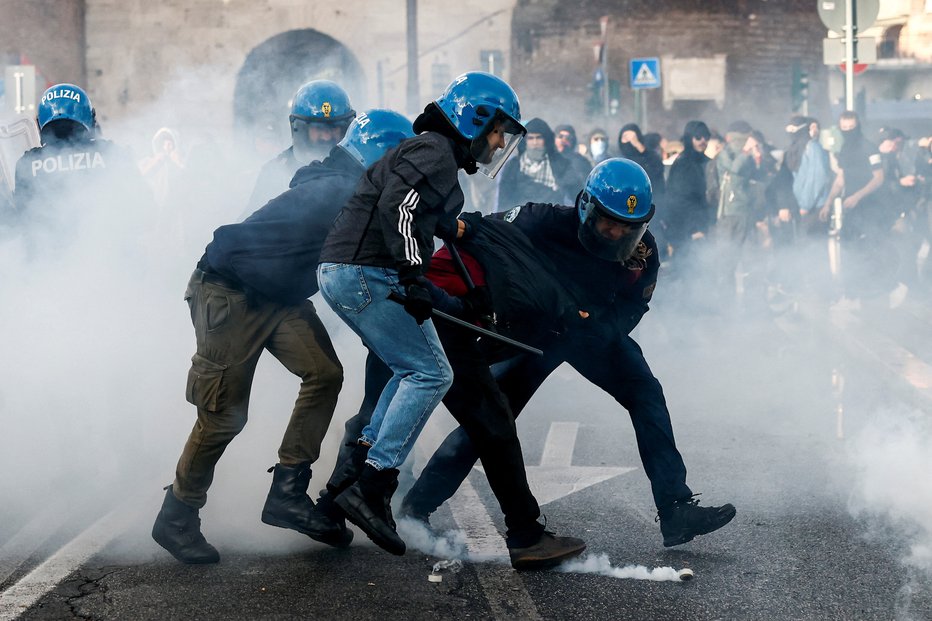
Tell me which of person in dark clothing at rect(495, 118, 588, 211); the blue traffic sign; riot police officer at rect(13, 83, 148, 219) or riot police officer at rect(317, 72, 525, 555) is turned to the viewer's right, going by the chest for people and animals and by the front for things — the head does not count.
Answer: riot police officer at rect(317, 72, 525, 555)

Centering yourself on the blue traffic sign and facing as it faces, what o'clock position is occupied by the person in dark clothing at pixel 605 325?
The person in dark clothing is roughly at 12 o'clock from the blue traffic sign.

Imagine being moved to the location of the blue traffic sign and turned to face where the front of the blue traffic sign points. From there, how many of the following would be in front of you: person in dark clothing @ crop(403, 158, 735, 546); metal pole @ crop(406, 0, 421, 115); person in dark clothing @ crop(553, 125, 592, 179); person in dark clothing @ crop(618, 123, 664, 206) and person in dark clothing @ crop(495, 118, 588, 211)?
4

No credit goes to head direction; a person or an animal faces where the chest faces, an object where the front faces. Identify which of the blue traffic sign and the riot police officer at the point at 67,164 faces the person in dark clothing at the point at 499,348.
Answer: the blue traffic sign
